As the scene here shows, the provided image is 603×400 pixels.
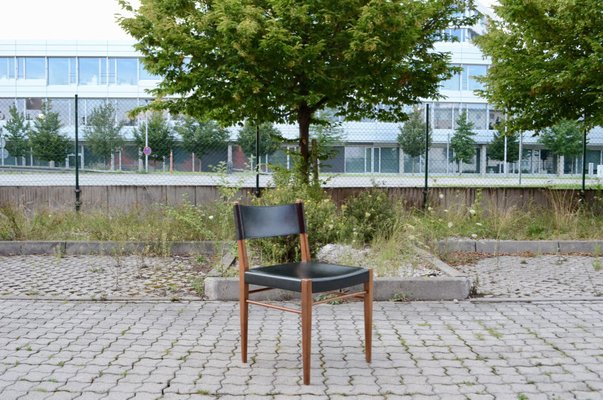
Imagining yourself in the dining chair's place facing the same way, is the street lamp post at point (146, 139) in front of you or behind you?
behind

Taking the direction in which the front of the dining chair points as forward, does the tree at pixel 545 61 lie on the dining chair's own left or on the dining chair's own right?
on the dining chair's own left

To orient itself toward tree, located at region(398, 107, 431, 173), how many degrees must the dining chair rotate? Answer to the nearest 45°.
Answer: approximately 135° to its left

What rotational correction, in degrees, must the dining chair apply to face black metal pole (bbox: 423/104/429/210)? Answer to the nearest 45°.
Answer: approximately 135° to its left

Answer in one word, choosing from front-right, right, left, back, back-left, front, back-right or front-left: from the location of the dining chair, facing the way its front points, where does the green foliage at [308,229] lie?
back-left

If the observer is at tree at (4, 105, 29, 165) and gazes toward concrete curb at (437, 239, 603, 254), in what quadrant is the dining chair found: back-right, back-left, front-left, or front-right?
front-right

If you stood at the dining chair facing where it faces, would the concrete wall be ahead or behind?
behind

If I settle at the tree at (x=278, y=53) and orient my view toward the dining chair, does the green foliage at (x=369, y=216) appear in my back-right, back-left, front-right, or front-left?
front-left

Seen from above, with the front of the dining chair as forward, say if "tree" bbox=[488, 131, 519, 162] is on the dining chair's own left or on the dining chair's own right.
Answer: on the dining chair's own left

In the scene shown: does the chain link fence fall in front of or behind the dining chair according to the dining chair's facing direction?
behind

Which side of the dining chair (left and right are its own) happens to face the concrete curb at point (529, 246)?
left

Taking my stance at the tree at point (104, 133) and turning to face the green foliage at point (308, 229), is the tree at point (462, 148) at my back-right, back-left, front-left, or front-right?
front-left
